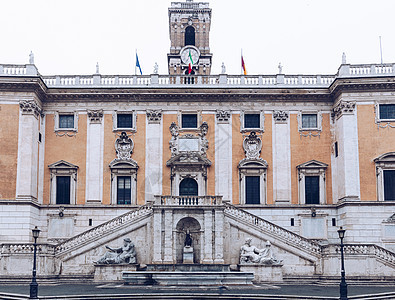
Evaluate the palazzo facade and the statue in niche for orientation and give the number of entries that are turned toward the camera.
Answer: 2

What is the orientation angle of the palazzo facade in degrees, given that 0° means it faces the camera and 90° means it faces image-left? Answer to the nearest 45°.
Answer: approximately 0°

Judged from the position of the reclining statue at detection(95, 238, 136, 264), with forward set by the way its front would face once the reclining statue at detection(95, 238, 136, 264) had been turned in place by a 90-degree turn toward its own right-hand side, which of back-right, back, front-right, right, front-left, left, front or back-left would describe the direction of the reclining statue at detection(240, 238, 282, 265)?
back-right
